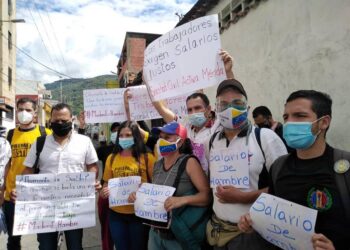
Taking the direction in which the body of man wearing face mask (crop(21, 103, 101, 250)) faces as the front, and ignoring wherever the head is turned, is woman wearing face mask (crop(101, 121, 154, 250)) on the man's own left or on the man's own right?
on the man's own left

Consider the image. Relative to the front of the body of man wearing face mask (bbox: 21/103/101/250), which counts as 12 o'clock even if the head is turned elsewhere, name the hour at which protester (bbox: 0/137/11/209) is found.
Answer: The protester is roughly at 4 o'clock from the man wearing face mask.

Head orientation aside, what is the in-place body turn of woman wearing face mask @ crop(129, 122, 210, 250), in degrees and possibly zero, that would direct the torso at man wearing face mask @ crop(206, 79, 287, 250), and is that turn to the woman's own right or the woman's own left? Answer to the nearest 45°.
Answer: approximately 90° to the woman's own left
